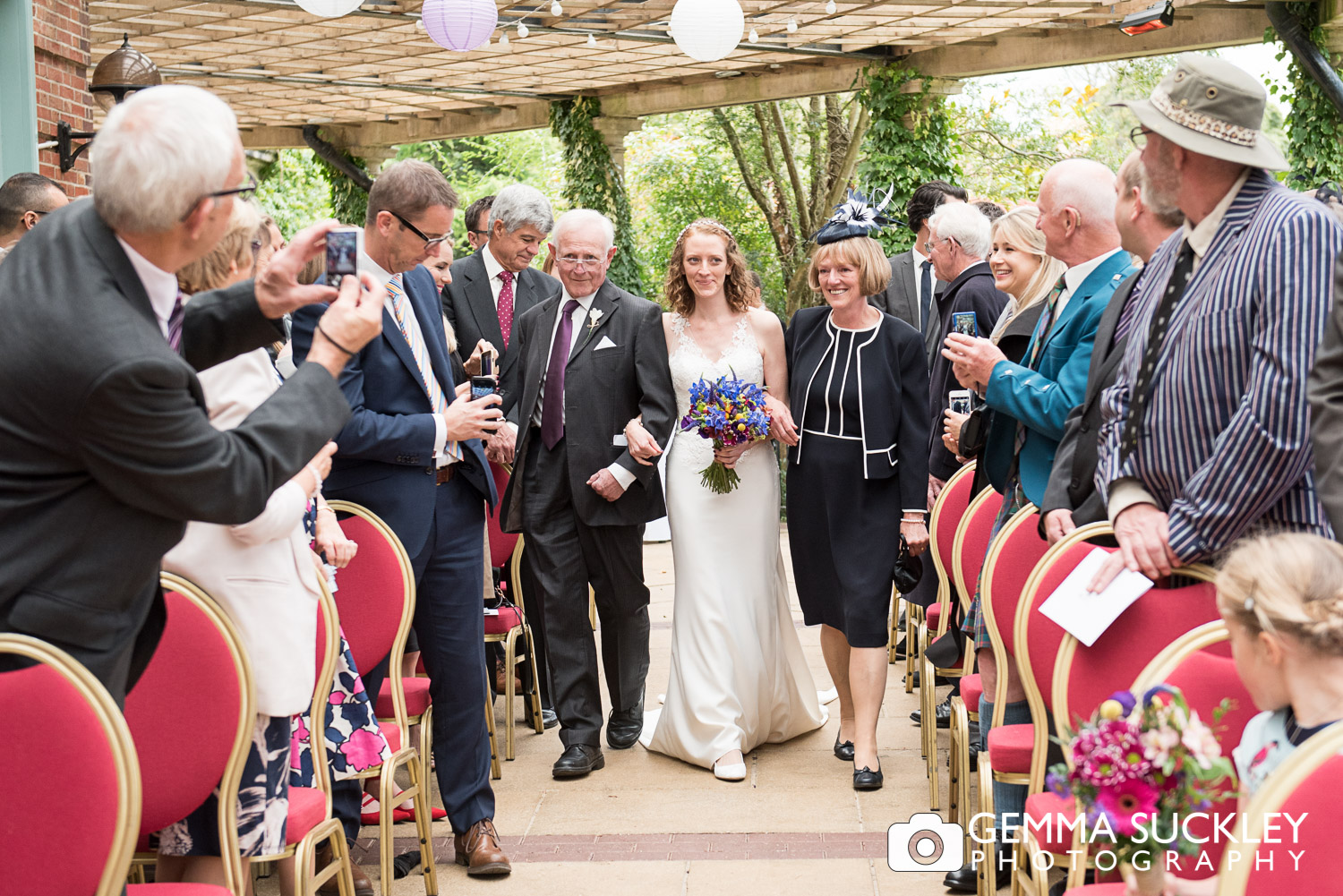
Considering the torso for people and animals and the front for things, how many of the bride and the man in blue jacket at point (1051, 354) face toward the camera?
1

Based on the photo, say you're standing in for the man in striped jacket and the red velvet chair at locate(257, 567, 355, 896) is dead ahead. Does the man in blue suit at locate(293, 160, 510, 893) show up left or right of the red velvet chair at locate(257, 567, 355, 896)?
right

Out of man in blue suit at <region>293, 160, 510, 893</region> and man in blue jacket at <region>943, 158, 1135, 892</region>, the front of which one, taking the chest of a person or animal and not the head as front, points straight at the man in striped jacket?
man in blue suit at <region>293, 160, 510, 893</region>

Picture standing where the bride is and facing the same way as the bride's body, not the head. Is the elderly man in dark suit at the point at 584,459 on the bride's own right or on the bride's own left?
on the bride's own right

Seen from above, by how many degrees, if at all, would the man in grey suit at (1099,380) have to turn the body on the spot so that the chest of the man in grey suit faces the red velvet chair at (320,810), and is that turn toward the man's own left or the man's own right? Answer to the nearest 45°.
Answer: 0° — they already face it

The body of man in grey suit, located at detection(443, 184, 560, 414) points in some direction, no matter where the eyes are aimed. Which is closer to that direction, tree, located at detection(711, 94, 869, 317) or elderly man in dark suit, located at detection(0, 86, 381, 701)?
the elderly man in dark suit

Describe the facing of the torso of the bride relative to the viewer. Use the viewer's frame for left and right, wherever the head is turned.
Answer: facing the viewer

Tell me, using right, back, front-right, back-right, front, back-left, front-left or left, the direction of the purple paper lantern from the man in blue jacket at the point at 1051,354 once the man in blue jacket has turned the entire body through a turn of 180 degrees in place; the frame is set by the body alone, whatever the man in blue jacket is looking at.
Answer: back-left

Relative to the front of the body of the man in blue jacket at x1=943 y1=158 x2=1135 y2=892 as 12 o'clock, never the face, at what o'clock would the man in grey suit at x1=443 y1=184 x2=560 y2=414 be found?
The man in grey suit is roughly at 1 o'clock from the man in blue jacket.

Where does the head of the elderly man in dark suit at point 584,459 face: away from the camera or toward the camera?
toward the camera

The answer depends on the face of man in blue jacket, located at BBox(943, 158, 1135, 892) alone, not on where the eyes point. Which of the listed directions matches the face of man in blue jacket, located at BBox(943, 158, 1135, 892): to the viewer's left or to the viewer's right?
to the viewer's left

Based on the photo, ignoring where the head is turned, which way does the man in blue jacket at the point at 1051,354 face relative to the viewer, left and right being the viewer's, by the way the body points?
facing to the left of the viewer

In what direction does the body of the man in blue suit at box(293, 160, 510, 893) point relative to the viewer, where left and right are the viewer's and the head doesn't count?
facing the viewer and to the right of the viewer

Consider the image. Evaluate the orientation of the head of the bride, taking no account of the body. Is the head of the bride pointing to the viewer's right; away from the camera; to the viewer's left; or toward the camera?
toward the camera

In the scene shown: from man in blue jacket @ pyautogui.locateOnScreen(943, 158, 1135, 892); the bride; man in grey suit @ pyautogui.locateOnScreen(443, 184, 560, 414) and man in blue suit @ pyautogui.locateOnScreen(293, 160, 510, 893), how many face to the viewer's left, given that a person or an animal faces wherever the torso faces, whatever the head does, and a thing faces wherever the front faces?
1
